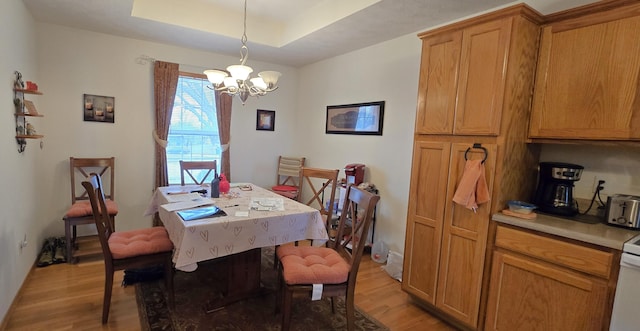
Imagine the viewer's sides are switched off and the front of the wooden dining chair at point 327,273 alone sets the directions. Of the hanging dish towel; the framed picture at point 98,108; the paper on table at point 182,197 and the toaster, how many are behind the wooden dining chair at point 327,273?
2

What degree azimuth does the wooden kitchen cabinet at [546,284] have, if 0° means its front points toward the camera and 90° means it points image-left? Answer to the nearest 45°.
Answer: approximately 45°

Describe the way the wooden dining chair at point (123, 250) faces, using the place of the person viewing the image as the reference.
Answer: facing to the right of the viewer

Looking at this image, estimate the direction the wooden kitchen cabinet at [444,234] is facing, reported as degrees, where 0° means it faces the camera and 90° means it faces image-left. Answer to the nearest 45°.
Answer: approximately 45°

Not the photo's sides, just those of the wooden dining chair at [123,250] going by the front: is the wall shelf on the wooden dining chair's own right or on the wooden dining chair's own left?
on the wooden dining chair's own left

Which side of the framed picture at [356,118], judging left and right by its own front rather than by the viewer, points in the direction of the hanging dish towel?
left

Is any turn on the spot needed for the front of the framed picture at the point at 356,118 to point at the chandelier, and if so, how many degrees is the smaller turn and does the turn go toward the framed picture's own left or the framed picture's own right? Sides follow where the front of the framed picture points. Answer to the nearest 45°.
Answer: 0° — it already faces it

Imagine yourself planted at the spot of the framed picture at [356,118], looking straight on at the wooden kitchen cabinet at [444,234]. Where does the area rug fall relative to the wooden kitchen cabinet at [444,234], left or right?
right

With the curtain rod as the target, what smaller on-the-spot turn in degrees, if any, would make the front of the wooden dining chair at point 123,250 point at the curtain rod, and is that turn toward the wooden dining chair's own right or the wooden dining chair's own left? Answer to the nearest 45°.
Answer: approximately 90° to the wooden dining chair's own left

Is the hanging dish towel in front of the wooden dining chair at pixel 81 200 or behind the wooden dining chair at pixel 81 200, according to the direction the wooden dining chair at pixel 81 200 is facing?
in front

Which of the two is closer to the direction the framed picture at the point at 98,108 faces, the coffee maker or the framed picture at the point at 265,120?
the coffee maker

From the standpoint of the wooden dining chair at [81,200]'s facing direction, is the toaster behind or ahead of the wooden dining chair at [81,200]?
ahead
